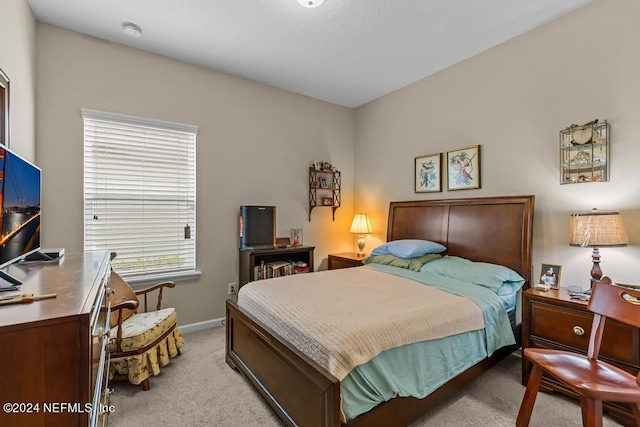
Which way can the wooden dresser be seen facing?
to the viewer's right

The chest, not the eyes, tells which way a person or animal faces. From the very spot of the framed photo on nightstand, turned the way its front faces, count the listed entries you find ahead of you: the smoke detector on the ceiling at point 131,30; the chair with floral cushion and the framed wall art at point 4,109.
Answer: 3

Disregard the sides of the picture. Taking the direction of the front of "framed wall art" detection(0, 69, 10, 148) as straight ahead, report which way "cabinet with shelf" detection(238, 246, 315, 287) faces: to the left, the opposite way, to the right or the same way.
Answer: to the right

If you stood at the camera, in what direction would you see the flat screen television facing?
facing the viewer and to the right of the viewer

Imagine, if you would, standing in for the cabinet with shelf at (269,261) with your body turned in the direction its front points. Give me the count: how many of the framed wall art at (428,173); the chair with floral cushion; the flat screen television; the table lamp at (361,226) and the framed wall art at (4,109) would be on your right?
3

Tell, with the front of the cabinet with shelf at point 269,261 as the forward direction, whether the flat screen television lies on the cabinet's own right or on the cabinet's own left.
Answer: on the cabinet's own right

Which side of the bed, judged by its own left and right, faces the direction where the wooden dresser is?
front

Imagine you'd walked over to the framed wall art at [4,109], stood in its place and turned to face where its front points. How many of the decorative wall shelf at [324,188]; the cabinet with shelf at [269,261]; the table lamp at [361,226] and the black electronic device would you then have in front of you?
4

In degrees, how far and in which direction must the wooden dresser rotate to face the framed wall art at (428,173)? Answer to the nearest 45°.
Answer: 0° — it already faces it

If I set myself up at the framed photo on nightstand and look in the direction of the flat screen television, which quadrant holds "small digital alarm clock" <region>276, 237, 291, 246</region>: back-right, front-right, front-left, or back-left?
front-right

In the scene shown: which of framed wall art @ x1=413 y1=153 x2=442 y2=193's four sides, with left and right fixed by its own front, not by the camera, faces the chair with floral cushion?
front

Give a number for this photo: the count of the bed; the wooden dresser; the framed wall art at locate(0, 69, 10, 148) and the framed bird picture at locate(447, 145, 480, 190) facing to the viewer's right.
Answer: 2

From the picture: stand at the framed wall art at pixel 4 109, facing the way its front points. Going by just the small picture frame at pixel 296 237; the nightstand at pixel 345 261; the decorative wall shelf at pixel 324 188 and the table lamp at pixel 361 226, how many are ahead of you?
4

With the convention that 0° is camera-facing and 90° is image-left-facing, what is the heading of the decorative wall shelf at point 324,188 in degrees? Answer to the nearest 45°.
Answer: approximately 315°
